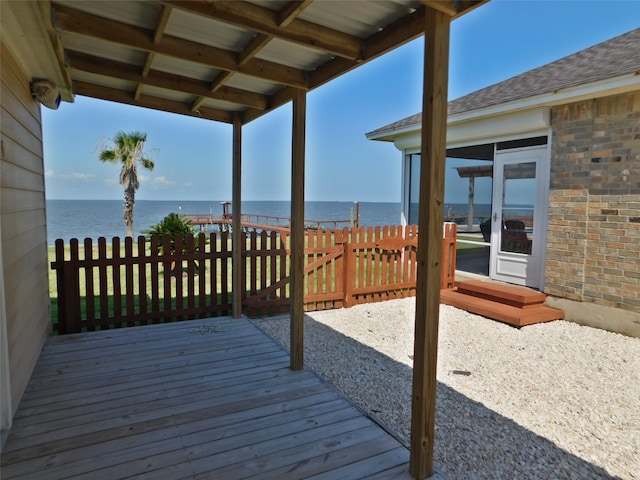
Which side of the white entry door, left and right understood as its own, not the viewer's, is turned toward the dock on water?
right

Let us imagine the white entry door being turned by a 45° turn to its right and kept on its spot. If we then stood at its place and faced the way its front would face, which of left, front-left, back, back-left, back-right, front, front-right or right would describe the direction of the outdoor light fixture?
front-left

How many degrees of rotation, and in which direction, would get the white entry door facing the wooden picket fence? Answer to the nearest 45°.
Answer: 0° — it already faces it

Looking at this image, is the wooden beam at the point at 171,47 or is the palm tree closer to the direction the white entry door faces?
the wooden beam

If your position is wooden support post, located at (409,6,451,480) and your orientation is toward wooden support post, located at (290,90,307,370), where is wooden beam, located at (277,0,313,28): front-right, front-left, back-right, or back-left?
front-left

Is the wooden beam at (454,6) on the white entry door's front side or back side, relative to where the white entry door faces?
on the front side

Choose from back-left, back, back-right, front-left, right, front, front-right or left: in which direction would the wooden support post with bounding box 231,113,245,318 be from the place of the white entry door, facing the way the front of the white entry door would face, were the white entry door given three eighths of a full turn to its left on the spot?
back-right

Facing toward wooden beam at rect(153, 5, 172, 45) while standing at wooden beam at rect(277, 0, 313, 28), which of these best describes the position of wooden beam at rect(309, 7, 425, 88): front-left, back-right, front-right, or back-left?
back-right

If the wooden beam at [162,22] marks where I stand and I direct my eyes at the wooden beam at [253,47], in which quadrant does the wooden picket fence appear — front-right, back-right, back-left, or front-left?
front-left

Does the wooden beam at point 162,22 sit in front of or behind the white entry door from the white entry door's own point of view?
in front

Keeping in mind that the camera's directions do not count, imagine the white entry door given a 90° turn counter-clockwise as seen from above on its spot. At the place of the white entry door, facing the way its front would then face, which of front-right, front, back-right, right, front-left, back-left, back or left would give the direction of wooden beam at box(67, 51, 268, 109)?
right

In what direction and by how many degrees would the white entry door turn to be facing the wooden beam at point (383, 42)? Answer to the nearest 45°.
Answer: approximately 45° to its left

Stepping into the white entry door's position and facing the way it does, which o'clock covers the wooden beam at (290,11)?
The wooden beam is roughly at 11 o'clock from the white entry door.

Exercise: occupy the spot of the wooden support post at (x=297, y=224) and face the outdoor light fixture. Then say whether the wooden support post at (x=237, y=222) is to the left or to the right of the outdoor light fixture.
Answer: right
